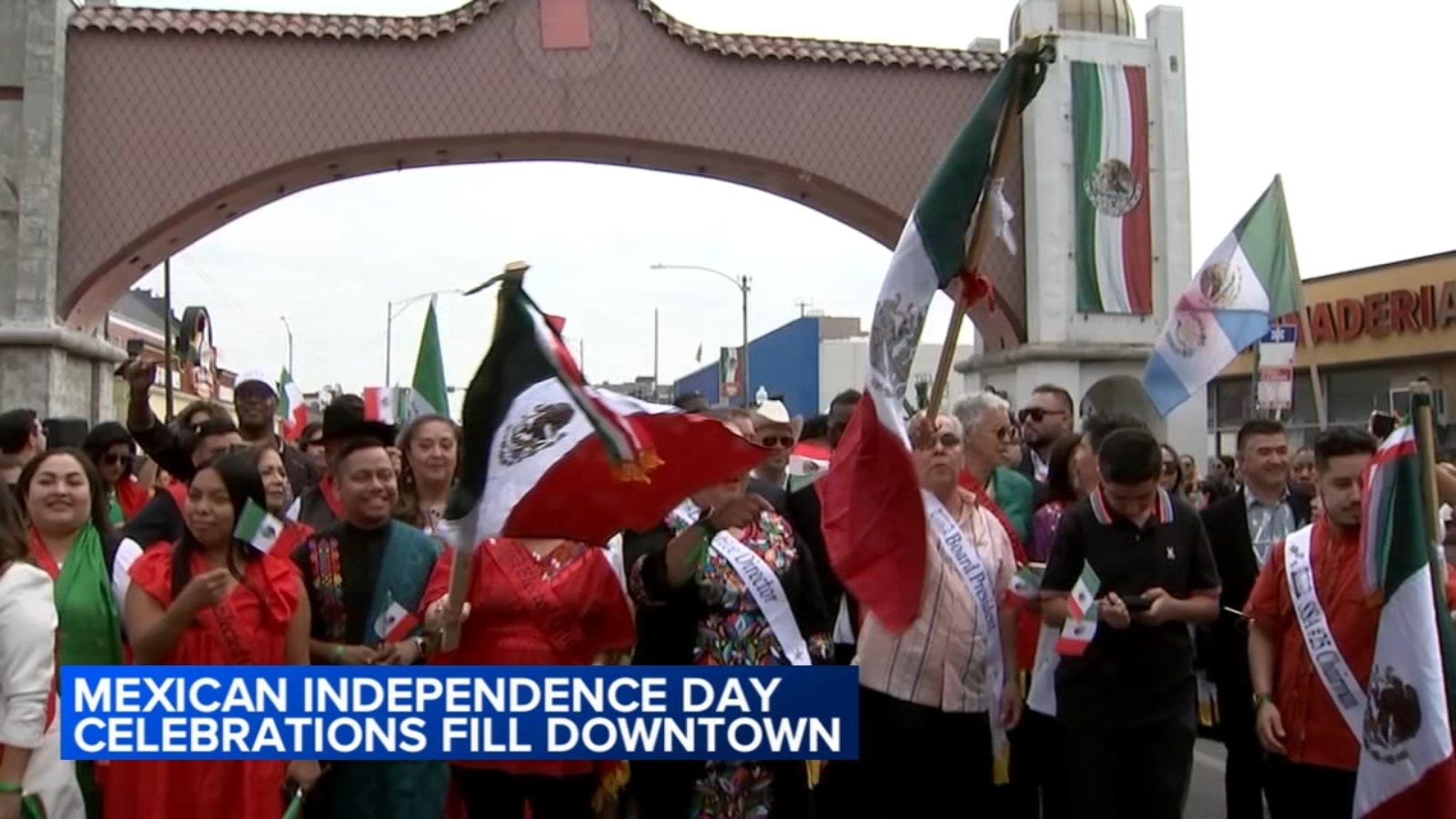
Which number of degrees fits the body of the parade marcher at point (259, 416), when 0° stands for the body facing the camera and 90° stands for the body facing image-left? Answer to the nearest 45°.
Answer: approximately 0°

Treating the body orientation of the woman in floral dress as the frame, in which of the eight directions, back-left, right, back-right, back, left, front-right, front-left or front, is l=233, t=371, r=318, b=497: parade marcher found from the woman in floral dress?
back-right

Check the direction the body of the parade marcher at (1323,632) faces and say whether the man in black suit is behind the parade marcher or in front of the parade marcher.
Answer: behind

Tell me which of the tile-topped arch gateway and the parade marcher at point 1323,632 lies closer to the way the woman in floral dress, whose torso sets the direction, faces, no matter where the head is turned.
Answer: the parade marcher

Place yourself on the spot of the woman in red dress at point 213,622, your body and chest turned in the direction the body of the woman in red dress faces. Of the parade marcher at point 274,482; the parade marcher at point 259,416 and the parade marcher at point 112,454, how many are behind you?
3
